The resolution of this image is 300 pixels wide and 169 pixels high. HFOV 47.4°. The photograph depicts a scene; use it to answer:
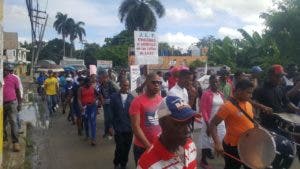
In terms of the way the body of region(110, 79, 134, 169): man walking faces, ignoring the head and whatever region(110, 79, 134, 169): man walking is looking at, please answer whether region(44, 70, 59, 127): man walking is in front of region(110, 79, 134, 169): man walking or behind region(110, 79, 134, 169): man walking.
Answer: behind

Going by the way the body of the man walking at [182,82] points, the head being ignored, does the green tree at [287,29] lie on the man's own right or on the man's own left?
on the man's own left

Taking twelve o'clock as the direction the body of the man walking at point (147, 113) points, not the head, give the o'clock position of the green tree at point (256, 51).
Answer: The green tree is roughly at 8 o'clock from the man walking.

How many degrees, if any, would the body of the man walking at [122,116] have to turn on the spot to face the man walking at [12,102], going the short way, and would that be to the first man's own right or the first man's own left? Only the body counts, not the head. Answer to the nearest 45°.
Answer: approximately 135° to the first man's own right

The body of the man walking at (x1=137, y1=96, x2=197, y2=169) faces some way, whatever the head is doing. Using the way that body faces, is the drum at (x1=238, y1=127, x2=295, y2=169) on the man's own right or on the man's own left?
on the man's own left

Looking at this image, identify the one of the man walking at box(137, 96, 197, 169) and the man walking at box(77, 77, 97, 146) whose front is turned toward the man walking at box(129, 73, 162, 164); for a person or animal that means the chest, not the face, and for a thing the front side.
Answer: the man walking at box(77, 77, 97, 146)

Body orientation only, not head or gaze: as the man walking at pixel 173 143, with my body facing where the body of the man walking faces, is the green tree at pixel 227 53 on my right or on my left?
on my left

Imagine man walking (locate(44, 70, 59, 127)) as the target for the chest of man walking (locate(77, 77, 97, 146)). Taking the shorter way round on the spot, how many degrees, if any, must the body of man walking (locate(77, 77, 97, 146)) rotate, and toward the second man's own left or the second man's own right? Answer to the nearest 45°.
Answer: approximately 180°

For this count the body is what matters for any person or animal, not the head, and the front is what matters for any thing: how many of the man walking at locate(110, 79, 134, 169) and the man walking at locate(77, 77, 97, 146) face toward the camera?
2

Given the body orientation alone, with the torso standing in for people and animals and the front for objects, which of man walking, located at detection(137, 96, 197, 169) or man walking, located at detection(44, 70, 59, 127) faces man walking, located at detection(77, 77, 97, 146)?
man walking, located at detection(44, 70, 59, 127)

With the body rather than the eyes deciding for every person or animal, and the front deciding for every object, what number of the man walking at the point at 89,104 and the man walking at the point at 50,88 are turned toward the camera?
2
